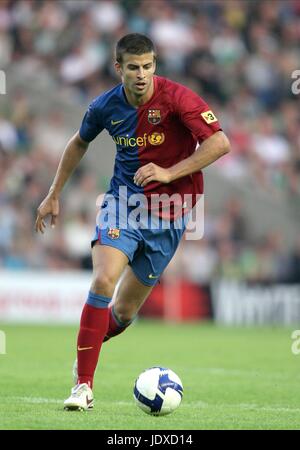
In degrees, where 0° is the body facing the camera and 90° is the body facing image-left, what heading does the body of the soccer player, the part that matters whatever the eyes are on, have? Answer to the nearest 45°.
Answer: approximately 0°

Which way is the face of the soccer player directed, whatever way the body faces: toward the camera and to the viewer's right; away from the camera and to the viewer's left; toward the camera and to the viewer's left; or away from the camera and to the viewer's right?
toward the camera and to the viewer's right
